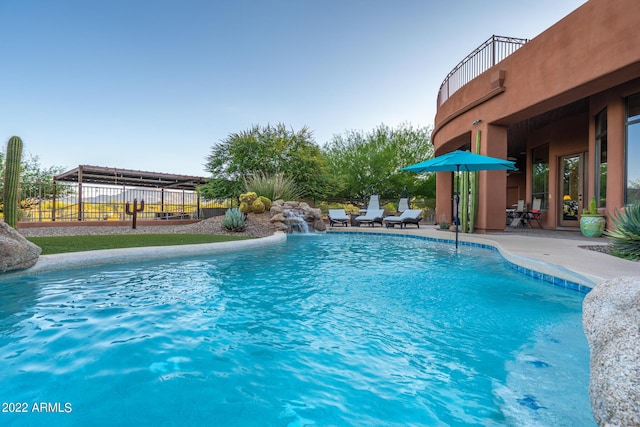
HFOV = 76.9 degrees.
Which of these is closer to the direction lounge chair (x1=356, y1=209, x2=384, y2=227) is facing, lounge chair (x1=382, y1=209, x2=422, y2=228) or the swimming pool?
the swimming pool

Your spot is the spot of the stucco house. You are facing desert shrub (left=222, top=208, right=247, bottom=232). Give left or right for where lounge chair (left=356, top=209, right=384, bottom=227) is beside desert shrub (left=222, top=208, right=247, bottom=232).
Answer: right

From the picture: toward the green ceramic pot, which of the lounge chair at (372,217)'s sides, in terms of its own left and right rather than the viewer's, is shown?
left

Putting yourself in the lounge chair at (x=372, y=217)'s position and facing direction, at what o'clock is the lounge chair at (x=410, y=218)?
the lounge chair at (x=410, y=218) is roughly at 9 o'clock from the lounge chair at (x=372, y=217).

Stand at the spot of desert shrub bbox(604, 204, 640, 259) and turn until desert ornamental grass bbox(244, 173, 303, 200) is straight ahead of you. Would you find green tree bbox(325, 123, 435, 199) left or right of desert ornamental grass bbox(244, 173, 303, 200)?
right

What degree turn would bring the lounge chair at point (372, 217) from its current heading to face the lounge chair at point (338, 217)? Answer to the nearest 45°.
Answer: approximately 45° to its right

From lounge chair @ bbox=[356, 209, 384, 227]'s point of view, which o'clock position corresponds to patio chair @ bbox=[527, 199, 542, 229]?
The patio chair is roughly at 8 o'clock from the lounge chair.

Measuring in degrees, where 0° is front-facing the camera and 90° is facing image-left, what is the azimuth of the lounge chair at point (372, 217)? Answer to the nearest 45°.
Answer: approximately 45°

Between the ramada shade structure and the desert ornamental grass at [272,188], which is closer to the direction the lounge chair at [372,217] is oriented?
the desert ornamental grass

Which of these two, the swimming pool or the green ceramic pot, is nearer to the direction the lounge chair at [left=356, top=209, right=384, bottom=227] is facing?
the swimming pool

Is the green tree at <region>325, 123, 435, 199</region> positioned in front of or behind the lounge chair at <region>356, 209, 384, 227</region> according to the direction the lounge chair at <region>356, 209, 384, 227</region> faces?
behind

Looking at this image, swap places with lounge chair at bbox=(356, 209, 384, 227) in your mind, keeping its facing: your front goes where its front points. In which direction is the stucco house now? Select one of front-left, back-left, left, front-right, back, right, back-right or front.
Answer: left
